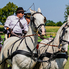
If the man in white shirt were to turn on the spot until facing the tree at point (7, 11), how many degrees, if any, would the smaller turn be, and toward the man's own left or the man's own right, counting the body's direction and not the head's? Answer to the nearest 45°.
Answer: approximately 135° to the man's own left

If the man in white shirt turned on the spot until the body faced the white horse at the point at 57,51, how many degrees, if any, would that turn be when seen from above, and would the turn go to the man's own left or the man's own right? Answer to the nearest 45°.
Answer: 0° — they already face it

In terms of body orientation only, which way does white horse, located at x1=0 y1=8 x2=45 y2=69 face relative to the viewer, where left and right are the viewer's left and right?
facing the viewer and to the right of the viewer

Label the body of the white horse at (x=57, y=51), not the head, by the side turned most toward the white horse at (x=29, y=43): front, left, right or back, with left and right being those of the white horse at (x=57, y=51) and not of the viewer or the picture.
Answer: right

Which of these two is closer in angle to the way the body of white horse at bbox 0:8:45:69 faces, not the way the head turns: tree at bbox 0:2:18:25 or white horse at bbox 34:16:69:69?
the white horse

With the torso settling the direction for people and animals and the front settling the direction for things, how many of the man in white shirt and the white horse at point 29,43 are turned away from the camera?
0

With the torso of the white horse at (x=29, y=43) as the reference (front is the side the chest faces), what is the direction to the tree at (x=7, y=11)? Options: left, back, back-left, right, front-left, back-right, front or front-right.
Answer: back-left

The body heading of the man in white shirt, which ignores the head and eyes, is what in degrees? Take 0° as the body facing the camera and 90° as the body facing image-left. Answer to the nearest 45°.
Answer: approximately 315°
